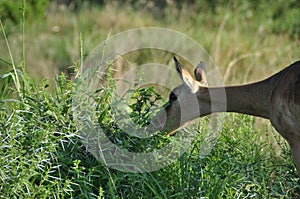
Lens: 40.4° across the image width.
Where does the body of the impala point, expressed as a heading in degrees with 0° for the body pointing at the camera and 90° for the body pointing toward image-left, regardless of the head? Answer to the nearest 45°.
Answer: approximately 90°
